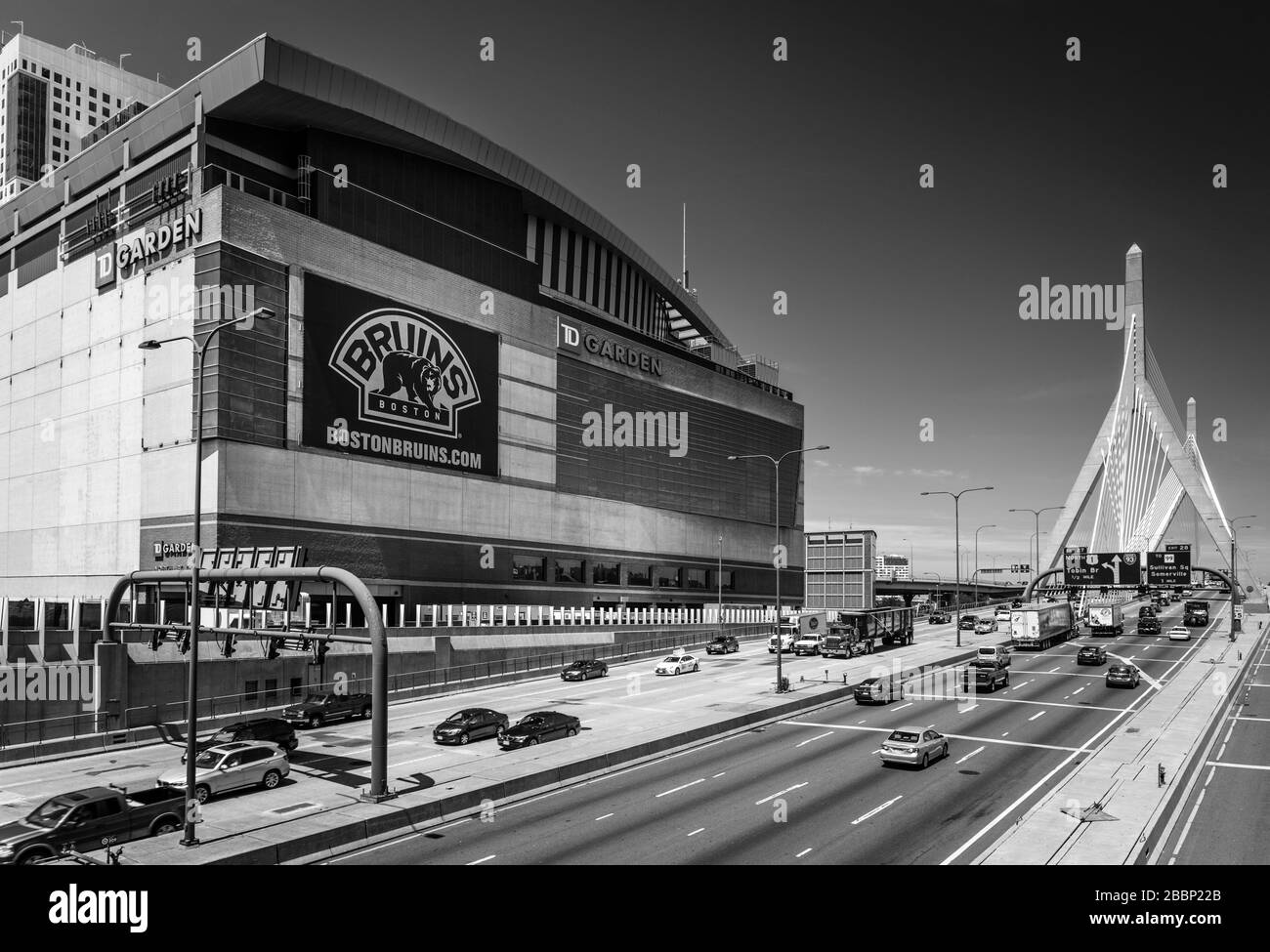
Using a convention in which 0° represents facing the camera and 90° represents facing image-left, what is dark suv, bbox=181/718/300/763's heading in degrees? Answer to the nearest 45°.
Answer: approximately 45°

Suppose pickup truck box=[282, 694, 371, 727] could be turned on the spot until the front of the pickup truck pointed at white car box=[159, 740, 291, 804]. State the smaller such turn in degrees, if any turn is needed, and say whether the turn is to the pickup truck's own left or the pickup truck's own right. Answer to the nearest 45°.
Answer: approximately 45° to the pickup truck's own left

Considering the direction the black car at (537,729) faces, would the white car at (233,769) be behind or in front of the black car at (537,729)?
in front

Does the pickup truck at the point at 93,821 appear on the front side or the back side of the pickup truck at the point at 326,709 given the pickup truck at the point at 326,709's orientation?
on the front side

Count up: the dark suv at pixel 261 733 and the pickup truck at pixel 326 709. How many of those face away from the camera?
0

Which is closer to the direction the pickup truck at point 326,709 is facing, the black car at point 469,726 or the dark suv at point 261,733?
the dark suv

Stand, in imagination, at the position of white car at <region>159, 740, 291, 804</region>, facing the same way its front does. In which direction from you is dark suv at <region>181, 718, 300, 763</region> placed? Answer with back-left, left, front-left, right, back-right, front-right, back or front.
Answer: back-right

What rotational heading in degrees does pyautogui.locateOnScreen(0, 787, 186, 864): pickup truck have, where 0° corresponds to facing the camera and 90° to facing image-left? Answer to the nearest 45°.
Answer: approximately 45°

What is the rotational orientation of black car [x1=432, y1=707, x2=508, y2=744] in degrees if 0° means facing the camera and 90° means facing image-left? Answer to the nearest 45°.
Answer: approximately 45°
